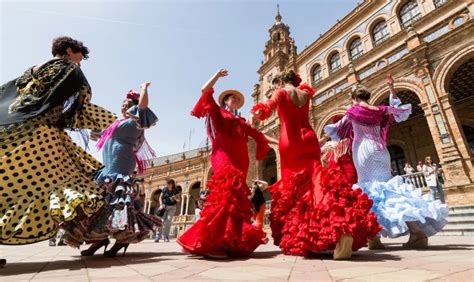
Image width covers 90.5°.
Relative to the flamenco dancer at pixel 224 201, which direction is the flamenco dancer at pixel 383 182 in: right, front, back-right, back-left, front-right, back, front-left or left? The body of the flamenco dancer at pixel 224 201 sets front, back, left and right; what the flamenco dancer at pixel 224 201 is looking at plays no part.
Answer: left

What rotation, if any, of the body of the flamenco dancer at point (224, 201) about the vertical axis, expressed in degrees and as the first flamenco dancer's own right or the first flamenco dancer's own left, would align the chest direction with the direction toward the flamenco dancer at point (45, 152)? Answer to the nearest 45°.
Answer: approximately 90° to the first flamenco dancer's own right

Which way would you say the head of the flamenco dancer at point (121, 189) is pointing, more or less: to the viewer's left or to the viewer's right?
to the viewer's left

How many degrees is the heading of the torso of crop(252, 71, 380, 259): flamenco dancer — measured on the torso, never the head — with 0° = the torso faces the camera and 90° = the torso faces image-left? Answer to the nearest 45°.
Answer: approximately 135°

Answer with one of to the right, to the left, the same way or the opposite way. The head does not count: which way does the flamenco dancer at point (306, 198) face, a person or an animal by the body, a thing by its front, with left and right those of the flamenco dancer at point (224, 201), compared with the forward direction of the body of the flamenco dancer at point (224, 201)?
the opposite way

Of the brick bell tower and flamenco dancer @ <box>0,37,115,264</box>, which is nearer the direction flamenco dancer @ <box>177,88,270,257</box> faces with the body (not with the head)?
the flamenco dancer

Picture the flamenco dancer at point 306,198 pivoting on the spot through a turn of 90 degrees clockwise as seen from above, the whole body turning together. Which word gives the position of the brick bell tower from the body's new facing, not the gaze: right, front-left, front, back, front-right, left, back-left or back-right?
front-left

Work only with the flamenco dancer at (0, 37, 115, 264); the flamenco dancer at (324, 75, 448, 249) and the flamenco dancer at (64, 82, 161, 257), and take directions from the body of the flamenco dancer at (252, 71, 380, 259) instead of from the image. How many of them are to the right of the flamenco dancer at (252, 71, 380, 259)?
1

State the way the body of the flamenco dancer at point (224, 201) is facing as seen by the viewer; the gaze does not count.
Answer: toward the camera

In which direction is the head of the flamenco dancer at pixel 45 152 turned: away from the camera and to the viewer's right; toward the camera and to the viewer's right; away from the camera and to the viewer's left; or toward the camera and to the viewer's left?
away from the camera and to the viewer's right

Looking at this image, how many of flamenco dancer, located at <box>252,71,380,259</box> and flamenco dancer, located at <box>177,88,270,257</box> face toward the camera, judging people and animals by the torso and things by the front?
1

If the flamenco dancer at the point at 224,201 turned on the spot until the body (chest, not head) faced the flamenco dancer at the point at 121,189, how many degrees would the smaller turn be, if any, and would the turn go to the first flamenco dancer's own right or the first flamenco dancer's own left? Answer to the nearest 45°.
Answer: approximately 90° to the first flamenco dancer's own right
